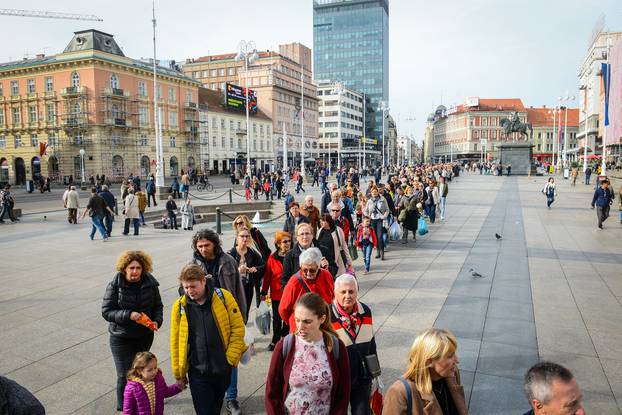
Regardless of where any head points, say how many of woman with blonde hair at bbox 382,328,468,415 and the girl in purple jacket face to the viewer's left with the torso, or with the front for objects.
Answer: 0

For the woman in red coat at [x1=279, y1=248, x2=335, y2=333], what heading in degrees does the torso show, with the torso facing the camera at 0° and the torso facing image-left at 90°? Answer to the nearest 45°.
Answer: approximately 0°

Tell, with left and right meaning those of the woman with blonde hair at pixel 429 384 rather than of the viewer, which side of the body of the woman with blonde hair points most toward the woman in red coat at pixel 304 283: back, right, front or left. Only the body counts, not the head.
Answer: back

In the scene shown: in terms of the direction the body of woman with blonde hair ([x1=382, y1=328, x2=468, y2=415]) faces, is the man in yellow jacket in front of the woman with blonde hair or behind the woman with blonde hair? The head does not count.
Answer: behind

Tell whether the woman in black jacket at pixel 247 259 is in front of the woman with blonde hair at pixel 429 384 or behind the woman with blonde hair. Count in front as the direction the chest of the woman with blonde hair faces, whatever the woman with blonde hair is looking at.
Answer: behind

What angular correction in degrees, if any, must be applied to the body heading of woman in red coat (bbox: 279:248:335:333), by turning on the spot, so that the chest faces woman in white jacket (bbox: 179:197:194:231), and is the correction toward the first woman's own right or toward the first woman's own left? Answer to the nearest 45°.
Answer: approximately 180°

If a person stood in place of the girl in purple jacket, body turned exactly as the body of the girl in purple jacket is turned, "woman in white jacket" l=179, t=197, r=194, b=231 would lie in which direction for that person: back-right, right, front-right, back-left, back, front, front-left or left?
back-left

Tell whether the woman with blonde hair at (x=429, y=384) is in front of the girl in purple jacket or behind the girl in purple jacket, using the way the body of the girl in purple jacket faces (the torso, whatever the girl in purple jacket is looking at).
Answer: in front

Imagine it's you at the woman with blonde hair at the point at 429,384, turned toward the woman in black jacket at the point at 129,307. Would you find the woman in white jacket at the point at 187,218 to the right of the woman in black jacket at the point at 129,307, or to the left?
right

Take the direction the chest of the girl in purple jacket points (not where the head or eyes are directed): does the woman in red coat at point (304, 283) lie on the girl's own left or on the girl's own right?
on the girl's own left
